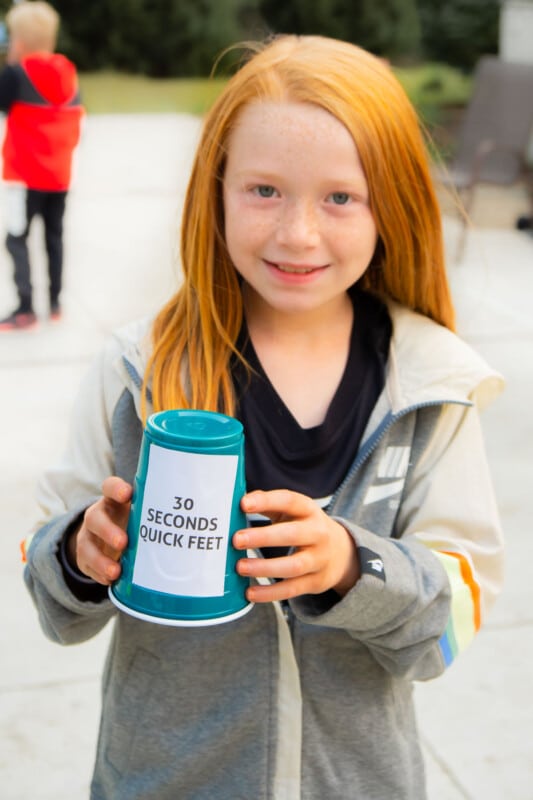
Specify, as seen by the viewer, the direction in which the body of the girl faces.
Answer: toward the camera

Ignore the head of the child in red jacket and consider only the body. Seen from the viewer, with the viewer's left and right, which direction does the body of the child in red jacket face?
facing away from the viewer and to the left of the viewer

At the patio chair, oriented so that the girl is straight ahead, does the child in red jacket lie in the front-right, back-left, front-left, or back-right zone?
front-right

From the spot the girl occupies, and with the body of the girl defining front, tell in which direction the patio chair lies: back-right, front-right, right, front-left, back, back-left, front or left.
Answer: back

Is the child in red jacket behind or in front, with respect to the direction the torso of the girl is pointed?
behind

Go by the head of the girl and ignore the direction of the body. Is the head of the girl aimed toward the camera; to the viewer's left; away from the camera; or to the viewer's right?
toward the camera

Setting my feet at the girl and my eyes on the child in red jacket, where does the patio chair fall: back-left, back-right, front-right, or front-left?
front-right

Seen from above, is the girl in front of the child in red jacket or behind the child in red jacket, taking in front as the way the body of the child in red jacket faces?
behind

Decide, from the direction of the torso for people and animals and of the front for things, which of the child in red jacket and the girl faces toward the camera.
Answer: the girl

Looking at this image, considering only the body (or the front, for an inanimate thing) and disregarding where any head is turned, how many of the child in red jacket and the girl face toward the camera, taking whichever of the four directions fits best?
1

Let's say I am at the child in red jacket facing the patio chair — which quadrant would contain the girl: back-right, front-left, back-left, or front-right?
back-right

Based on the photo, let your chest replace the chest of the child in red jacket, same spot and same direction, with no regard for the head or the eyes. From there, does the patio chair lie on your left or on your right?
on your right
